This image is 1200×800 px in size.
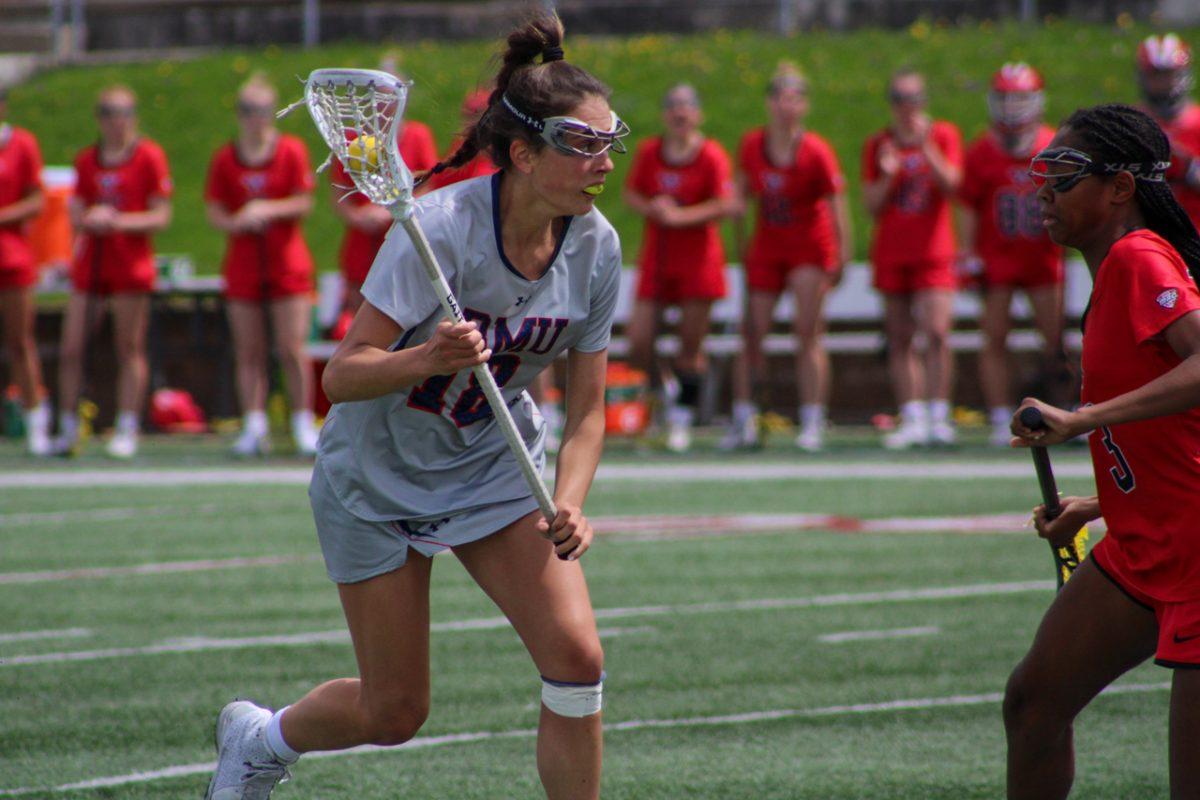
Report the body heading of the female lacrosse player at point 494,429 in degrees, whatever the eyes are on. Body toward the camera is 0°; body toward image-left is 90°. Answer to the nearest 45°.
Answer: approximately 315°

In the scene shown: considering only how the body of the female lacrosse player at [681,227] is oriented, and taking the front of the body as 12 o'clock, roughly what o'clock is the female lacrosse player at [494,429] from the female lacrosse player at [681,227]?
the female lacrosse player at [494,429] is roughly at 12 o'clock from the female lacrosse player at [681,227].

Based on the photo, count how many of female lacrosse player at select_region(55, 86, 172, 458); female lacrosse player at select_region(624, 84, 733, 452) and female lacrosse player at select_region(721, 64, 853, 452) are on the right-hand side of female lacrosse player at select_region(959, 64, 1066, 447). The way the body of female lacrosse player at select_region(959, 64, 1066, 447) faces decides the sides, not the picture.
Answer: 3

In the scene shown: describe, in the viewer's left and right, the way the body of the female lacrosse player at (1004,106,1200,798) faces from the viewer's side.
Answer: facing to the left of the viewer

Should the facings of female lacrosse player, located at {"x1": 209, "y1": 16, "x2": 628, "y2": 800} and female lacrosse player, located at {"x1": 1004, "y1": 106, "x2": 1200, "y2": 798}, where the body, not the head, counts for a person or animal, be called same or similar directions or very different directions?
very different directions
